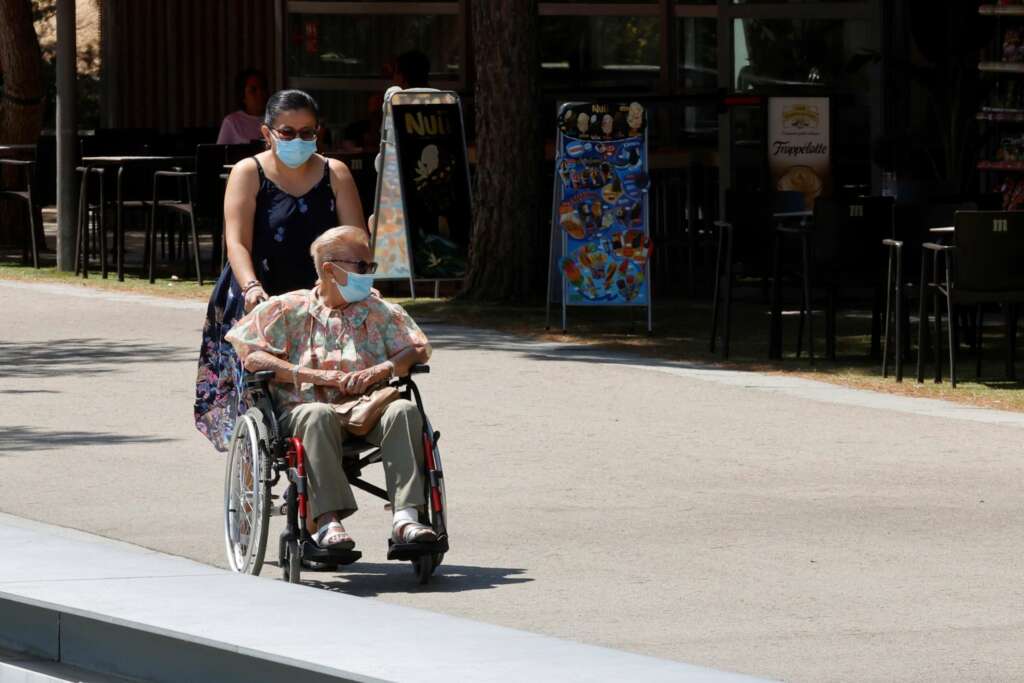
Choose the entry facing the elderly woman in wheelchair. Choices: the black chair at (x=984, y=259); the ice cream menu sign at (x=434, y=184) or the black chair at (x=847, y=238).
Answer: the ice cream menu sign

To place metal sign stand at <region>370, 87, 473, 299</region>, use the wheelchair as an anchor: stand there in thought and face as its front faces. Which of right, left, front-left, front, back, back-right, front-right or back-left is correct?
back-left

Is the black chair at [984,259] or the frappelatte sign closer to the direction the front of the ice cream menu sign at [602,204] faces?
the black chair

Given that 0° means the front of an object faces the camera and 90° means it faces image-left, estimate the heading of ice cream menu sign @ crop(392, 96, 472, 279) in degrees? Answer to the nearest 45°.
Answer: approximately 0°

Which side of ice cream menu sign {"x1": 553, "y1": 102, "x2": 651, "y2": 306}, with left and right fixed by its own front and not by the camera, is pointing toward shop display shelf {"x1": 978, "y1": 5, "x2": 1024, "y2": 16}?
left

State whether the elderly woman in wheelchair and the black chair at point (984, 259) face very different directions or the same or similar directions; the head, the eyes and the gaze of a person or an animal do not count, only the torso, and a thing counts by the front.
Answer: very different directions

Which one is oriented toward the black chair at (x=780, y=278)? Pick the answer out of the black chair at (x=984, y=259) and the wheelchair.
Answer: the black chair at (x=984, y=259)

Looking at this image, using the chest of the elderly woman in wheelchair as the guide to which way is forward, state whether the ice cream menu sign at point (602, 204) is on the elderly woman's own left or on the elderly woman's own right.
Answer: on the elderly woman's own left

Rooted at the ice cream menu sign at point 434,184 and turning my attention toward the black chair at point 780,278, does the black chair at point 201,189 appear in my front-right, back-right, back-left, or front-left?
back-right

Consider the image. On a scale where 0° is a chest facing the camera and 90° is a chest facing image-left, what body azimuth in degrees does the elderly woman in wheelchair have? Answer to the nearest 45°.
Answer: approximately 315°
